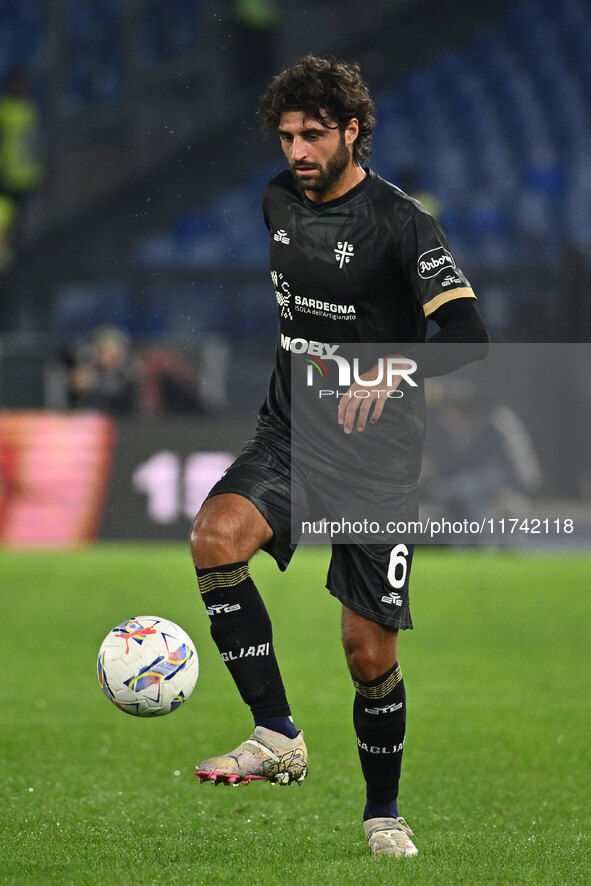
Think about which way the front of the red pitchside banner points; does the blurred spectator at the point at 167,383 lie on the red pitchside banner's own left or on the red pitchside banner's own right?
on the red pitchside banner's own left

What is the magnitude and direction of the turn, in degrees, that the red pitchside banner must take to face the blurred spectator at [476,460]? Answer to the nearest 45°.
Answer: approximately 90° to its left

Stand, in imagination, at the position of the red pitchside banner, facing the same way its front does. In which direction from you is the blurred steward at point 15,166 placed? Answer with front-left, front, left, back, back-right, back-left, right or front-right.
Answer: back

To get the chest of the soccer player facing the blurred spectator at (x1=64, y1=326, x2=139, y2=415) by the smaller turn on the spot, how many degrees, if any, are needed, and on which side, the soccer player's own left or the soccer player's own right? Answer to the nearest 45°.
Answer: approximately 135° to the soccer player's own right

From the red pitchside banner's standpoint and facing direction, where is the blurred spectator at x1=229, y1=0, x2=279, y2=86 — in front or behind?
behind

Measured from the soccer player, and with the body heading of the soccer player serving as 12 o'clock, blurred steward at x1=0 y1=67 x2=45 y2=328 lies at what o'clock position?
The blurred steward is roughly at 4 o'clock from the soccer player.

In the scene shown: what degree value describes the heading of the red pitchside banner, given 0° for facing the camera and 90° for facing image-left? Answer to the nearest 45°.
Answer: approximately 0°

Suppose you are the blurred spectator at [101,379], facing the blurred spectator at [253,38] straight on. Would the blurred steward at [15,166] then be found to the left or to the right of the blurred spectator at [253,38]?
left

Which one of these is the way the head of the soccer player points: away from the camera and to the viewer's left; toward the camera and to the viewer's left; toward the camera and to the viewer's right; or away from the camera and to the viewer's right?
toward the camera and to the viewer's left

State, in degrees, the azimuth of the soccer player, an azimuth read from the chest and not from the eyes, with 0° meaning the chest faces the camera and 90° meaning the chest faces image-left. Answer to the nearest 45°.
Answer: approximately 45°

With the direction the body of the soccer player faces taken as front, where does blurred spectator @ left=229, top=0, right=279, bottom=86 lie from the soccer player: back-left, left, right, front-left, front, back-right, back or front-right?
back-right

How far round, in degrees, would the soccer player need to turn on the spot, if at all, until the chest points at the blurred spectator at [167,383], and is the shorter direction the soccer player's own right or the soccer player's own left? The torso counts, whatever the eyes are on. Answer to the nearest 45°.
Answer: approximately 135° to the soccer player's own right
